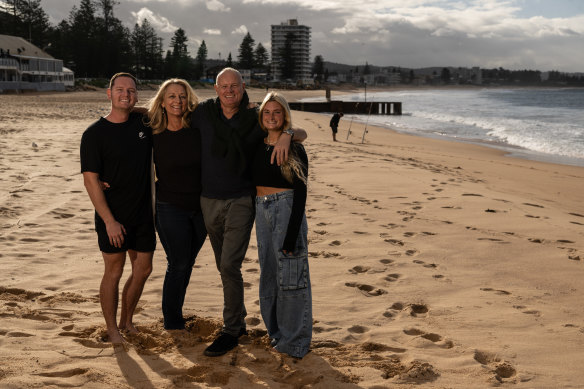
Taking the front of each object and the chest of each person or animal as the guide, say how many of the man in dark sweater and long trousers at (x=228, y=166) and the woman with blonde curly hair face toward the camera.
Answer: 2

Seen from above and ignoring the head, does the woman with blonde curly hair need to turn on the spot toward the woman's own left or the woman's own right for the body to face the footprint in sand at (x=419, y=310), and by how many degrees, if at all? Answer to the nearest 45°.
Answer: approximately 90° to the woman's own left

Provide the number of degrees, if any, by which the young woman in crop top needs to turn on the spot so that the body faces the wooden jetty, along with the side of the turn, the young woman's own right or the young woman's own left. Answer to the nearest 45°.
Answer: approximately 135° to the young woman's own right

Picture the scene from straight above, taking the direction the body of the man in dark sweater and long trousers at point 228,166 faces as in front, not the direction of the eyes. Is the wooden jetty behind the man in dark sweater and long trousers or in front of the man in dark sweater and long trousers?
behind

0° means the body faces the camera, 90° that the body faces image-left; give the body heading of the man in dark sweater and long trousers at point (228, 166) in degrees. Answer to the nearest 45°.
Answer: approximately 0°

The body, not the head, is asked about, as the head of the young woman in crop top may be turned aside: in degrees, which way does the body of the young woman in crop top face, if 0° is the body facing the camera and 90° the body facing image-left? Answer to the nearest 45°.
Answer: approximately 45°

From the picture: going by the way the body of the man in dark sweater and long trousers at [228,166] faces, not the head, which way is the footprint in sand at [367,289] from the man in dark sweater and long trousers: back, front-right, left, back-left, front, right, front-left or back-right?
back-left
